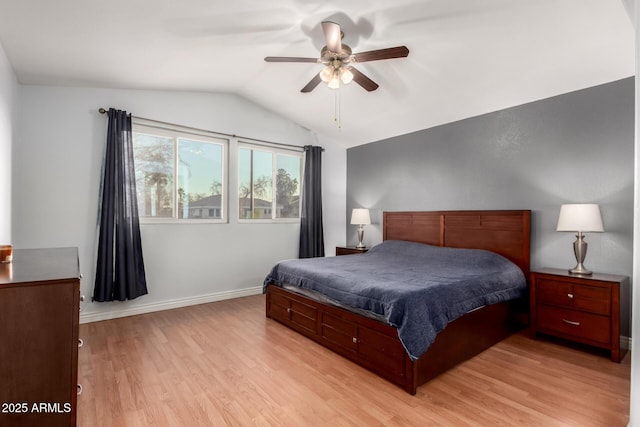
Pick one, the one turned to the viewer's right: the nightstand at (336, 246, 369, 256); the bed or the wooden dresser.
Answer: the wooden dresser

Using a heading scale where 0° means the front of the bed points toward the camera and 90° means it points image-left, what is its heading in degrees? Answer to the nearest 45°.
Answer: approximately 45°

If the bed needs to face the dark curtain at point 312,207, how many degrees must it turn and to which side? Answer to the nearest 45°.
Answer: approximately 90° to its right

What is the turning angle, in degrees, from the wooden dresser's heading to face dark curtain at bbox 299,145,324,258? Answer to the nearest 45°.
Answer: approximately 45° to its left

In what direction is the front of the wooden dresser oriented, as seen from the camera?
facing to the right of the viewer

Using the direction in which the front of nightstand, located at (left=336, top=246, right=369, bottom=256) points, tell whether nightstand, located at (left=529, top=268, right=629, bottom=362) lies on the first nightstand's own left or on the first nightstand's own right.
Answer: on the first nightstand's own left

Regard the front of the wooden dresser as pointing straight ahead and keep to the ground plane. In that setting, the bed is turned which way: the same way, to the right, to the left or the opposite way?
the opposite way

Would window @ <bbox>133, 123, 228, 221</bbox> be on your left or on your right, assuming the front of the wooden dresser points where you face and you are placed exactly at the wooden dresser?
on your left

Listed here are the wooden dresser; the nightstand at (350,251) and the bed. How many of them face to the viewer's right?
1

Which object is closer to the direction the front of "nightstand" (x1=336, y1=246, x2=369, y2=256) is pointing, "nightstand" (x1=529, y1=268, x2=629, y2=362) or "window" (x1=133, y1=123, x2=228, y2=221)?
the window

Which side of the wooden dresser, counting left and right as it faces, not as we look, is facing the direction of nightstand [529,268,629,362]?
front

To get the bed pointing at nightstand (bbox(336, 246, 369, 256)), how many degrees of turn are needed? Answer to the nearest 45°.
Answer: approximately 90° to its right
